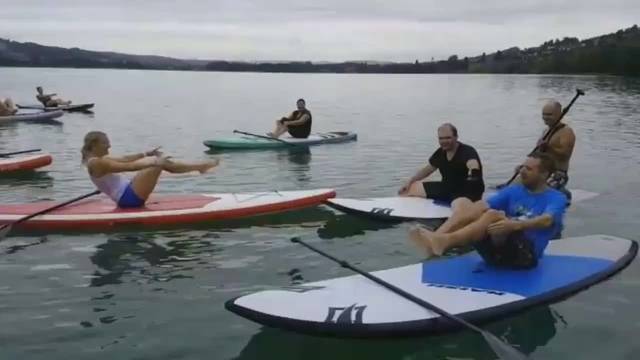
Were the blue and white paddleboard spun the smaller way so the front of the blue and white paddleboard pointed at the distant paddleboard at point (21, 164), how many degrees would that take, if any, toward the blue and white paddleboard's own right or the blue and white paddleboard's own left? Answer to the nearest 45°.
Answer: approximately 90° to the blue and white paddleboard's own right

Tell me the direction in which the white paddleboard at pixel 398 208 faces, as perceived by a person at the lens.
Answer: facing to the left of the viewer

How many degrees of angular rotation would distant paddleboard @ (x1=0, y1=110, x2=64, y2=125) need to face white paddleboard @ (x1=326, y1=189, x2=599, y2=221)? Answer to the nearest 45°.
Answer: approximately 90° to its right

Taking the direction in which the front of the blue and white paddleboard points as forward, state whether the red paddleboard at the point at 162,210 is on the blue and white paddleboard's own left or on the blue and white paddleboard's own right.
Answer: on the blue and white paddleboard's own right

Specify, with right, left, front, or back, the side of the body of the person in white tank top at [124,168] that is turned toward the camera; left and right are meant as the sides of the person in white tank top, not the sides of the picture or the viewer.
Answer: right

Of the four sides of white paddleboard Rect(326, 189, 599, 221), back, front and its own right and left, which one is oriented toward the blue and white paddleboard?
left

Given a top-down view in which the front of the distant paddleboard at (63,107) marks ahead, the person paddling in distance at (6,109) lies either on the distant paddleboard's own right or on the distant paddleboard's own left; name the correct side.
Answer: on the distant paddleboard's own right

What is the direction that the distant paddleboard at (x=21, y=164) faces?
to the viewer's right

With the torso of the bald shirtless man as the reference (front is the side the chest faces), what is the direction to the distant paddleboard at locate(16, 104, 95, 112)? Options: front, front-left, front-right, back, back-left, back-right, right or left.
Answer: right

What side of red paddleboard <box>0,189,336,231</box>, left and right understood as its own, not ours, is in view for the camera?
right

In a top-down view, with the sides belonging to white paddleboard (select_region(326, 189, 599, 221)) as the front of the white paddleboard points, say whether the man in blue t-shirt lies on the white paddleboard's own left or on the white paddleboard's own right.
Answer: on the white paddleboard's own left

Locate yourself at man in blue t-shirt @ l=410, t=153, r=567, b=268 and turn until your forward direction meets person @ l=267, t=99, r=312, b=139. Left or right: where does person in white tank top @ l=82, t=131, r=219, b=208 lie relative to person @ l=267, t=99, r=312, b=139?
left
